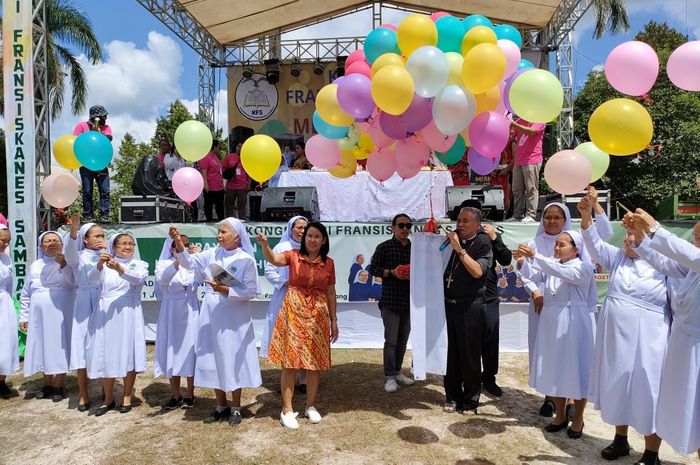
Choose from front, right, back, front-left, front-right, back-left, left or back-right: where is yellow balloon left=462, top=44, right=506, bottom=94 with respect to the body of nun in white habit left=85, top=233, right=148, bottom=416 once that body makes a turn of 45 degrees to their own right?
back-left

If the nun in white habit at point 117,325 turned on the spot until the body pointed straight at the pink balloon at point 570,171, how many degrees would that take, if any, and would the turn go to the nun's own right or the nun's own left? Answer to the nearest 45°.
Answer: approximately 90° to the nun's own left

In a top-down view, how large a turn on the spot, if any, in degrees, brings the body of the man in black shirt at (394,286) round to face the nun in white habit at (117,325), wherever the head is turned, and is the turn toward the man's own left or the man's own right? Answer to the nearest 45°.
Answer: approximately 135° to the man's own right

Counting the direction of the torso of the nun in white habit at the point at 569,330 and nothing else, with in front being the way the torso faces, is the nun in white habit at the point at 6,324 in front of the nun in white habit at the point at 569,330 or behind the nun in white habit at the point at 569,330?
in front

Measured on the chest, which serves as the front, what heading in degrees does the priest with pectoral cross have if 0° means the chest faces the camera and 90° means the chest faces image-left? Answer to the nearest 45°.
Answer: approximately 45°
